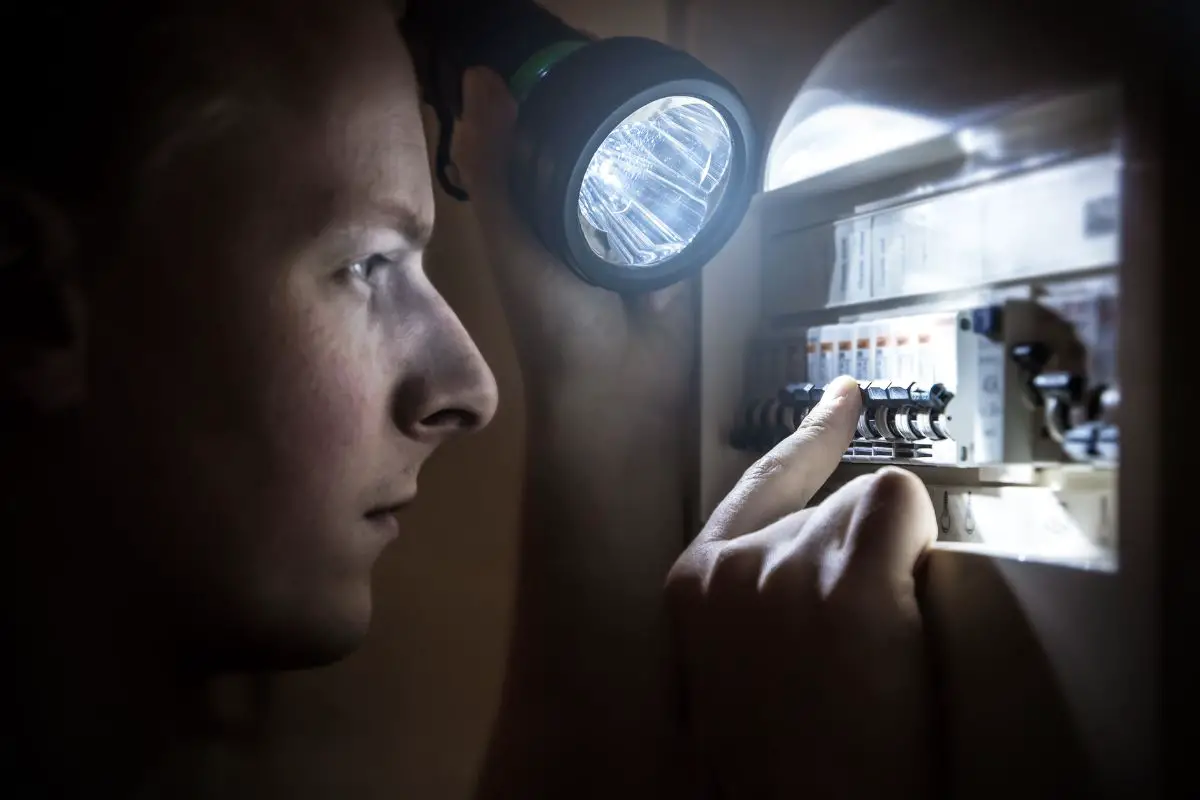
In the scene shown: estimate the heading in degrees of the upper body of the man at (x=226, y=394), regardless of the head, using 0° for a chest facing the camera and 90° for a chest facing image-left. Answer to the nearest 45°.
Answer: approximately 270°

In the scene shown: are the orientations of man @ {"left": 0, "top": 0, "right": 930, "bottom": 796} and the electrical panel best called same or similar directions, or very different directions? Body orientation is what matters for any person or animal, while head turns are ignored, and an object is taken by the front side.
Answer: very different directions

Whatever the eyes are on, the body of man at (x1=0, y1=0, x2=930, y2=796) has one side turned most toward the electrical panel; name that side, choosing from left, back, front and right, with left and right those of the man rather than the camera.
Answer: front

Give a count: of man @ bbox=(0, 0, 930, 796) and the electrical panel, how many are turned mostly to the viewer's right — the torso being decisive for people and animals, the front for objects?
1

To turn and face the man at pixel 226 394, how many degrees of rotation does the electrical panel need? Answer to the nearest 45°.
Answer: approximately 45° to its right
